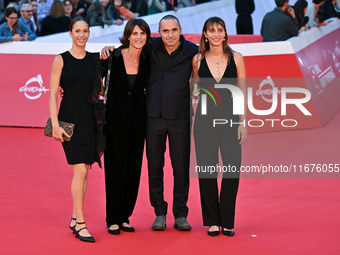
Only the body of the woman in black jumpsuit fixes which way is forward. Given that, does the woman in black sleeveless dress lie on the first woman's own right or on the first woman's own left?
on the first woman's own right

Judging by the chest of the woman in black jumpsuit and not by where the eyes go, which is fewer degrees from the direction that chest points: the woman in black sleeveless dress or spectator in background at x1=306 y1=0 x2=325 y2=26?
the woman in black sleeveless dress

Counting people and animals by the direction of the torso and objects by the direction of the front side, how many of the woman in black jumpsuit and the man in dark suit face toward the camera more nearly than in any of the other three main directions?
2

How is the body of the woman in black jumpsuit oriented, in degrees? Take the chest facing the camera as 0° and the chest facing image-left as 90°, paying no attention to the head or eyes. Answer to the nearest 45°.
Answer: approximately 0°

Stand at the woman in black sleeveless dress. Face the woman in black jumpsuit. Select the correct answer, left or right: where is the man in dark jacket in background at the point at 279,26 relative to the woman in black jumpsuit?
left

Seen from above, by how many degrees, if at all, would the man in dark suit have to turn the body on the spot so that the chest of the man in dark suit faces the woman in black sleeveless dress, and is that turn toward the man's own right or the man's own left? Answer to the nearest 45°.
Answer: approximately 90° to the man's own right

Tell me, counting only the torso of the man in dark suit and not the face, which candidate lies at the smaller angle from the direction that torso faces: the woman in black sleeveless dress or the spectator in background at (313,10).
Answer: the woman in black sleeveless dress
